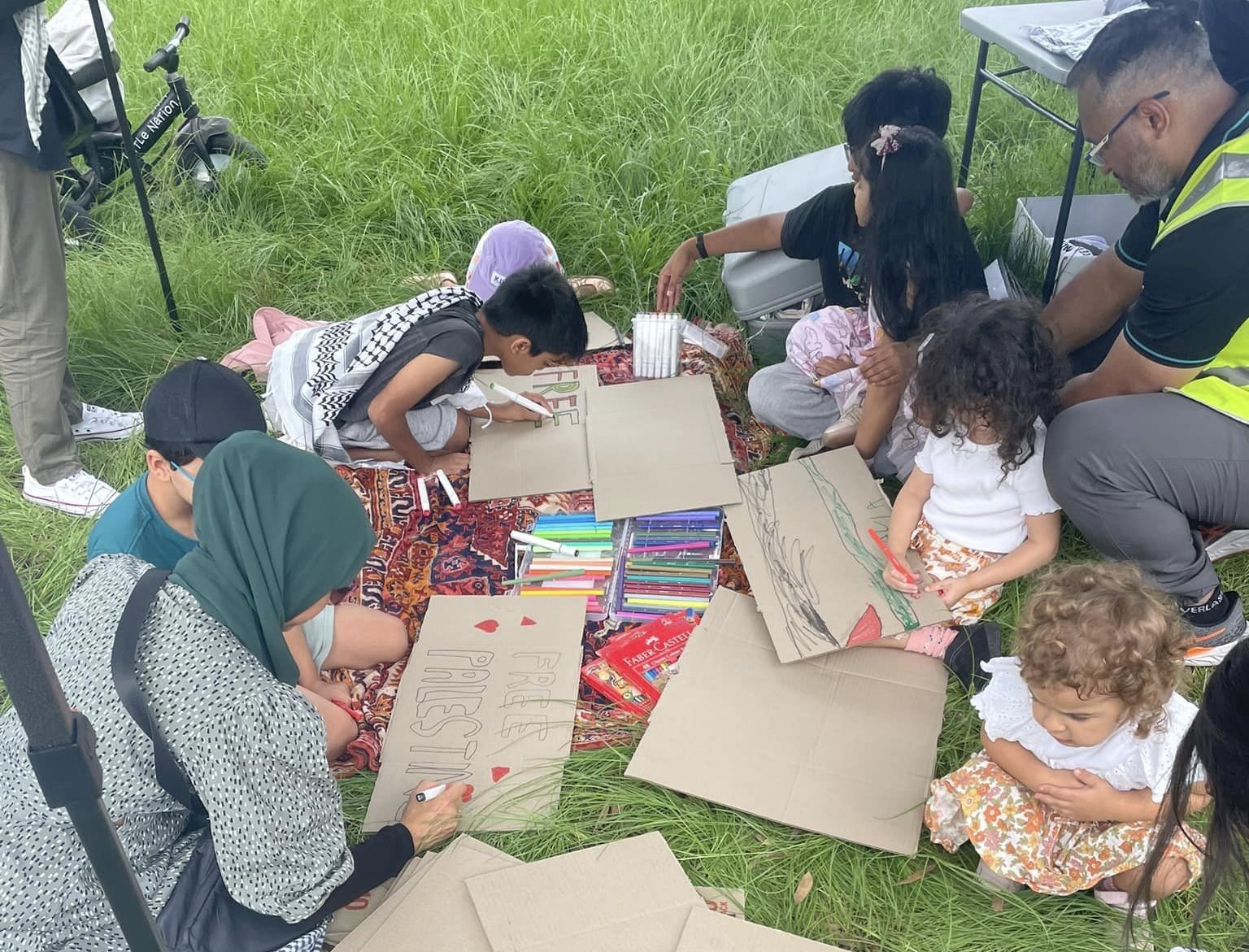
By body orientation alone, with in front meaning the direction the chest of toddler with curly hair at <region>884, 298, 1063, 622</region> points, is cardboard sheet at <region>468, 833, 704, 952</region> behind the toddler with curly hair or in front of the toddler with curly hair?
in front

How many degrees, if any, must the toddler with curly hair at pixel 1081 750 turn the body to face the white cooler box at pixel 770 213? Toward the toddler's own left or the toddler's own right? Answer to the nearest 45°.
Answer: approximately 90° to the toddler's own right

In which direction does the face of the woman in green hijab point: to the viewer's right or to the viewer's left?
to the viewer's right

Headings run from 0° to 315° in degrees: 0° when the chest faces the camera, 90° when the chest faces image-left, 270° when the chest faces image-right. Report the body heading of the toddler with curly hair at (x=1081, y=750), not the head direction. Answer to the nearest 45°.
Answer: approximately 45°

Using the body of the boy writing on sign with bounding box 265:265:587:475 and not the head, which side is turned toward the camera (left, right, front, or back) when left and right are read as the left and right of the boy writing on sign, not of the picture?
right

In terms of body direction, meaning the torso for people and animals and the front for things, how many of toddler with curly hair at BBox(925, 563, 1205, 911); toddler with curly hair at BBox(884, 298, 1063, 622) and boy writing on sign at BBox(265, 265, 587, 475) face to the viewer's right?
1

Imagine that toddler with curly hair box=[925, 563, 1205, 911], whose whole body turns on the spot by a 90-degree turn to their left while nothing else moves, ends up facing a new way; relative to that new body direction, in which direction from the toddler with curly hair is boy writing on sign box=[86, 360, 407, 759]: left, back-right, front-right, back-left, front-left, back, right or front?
back-right

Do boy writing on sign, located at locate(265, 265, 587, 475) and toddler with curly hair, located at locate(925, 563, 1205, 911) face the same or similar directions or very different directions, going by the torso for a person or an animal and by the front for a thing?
very different directions

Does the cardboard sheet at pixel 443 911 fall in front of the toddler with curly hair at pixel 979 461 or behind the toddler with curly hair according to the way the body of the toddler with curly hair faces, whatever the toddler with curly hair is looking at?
in front

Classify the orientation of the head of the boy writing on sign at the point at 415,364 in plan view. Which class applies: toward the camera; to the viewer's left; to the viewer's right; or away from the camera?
to the viewer's right

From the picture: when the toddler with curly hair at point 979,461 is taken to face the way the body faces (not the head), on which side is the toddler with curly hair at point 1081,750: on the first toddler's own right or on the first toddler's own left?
on the first toddler's own left

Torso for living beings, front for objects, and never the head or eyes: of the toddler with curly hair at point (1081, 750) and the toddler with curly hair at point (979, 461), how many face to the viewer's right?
0

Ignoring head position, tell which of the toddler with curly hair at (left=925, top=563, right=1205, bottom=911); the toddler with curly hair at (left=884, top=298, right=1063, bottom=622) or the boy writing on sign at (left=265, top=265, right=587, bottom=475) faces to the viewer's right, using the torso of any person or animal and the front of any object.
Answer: the boy writing on sign

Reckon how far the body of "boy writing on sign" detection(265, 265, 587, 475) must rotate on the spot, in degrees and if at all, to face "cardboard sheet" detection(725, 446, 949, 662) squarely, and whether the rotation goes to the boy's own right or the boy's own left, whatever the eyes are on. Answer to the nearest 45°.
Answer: approximately 45° to the boy's own right

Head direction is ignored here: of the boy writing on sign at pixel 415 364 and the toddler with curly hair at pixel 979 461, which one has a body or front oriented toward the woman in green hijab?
the toddler with curly hair

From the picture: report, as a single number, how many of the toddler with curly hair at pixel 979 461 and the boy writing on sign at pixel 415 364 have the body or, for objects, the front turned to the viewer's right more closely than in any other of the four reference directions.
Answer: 1
